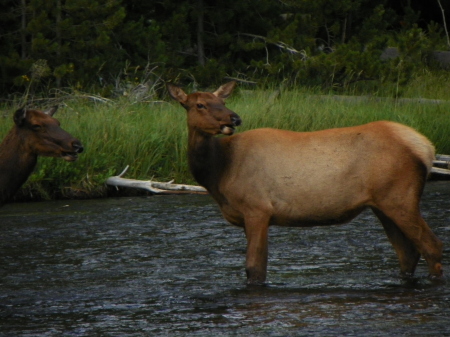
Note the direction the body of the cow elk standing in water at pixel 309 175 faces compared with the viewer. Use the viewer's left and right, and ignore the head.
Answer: facing to the left of the viewer

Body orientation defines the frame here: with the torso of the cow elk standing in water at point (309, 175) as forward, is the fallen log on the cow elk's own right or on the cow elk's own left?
on the cow elk's own right

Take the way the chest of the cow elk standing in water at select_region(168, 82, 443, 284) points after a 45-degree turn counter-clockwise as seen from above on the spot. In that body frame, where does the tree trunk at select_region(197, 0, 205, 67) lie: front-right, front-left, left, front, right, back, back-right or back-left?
back-right

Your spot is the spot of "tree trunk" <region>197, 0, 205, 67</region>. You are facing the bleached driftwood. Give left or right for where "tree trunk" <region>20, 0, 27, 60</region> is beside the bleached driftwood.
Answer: right

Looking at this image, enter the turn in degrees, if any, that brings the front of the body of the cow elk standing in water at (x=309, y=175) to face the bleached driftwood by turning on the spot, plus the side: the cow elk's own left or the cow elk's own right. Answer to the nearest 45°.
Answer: approximately 45° to the cow elk's own right

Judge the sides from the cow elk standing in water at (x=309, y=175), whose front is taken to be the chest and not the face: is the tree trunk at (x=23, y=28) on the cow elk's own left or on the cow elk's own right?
on the cow elk's own right
